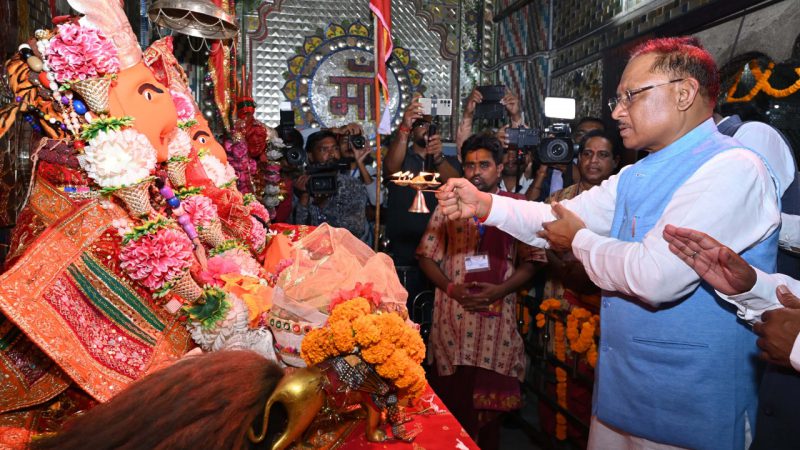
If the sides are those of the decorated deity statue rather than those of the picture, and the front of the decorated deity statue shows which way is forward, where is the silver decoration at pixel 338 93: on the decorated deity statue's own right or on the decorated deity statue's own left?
on the decorated deity statue's own left

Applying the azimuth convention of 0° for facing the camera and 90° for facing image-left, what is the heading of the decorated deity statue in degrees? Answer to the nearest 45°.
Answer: approximately 270°

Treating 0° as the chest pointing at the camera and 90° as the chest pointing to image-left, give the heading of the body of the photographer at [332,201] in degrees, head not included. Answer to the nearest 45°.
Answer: approximately 0°

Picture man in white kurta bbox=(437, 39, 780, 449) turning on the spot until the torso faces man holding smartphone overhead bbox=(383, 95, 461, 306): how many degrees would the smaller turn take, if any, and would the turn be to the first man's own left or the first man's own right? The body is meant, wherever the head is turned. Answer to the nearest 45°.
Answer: approximately 45° to the first man's own right

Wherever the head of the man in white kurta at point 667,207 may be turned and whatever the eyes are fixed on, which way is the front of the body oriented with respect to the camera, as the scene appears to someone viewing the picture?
to the viewer's left

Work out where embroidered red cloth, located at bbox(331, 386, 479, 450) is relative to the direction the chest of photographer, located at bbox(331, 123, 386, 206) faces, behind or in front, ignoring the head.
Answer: in front

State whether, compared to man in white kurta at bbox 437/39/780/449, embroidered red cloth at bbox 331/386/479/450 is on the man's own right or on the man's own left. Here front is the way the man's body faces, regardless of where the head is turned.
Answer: on the man's own left

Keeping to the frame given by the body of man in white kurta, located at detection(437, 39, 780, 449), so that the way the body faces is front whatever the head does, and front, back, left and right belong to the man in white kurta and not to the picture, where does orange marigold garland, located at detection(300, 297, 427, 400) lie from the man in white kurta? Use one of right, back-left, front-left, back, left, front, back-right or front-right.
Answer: front-left

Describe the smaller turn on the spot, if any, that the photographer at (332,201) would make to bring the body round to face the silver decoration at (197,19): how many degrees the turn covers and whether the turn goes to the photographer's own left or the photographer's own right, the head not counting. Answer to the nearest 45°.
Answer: approximately 45° to the photographer's own right

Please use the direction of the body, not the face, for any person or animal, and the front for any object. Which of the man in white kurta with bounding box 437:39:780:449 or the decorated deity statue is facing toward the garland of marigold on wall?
the decorated deity statue

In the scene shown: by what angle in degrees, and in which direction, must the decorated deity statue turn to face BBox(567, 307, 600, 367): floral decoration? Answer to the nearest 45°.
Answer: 0° — it already faces it

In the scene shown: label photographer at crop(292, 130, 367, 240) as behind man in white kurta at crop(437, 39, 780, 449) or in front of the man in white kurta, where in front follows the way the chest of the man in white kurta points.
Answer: in front
